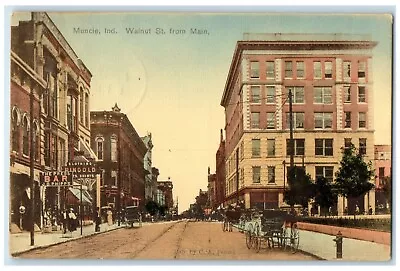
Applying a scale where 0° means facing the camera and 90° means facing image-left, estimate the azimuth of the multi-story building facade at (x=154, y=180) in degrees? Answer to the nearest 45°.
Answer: approximately 270°

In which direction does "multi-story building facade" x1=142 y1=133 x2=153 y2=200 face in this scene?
to the viewer's right
